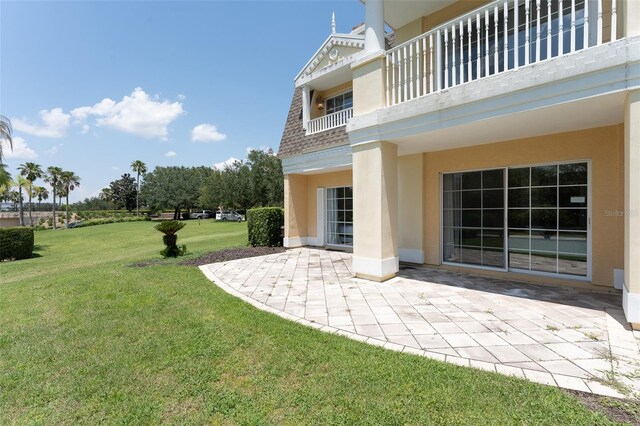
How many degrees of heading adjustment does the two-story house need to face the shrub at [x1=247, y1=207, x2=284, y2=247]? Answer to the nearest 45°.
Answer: approximately 45° to its right

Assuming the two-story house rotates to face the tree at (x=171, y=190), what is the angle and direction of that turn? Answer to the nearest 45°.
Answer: approximately 90° to its right

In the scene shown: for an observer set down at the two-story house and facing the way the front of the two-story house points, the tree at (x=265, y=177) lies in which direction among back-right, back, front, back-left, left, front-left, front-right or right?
right

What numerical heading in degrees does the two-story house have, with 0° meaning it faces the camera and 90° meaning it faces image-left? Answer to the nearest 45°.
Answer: approximately 45°

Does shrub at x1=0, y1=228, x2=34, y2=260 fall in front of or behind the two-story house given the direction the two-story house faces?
in front

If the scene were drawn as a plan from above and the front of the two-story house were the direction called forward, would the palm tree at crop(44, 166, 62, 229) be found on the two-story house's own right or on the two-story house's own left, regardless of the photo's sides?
on the two-story house's own right

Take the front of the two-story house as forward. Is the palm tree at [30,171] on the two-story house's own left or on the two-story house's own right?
on the two-story house's own right
